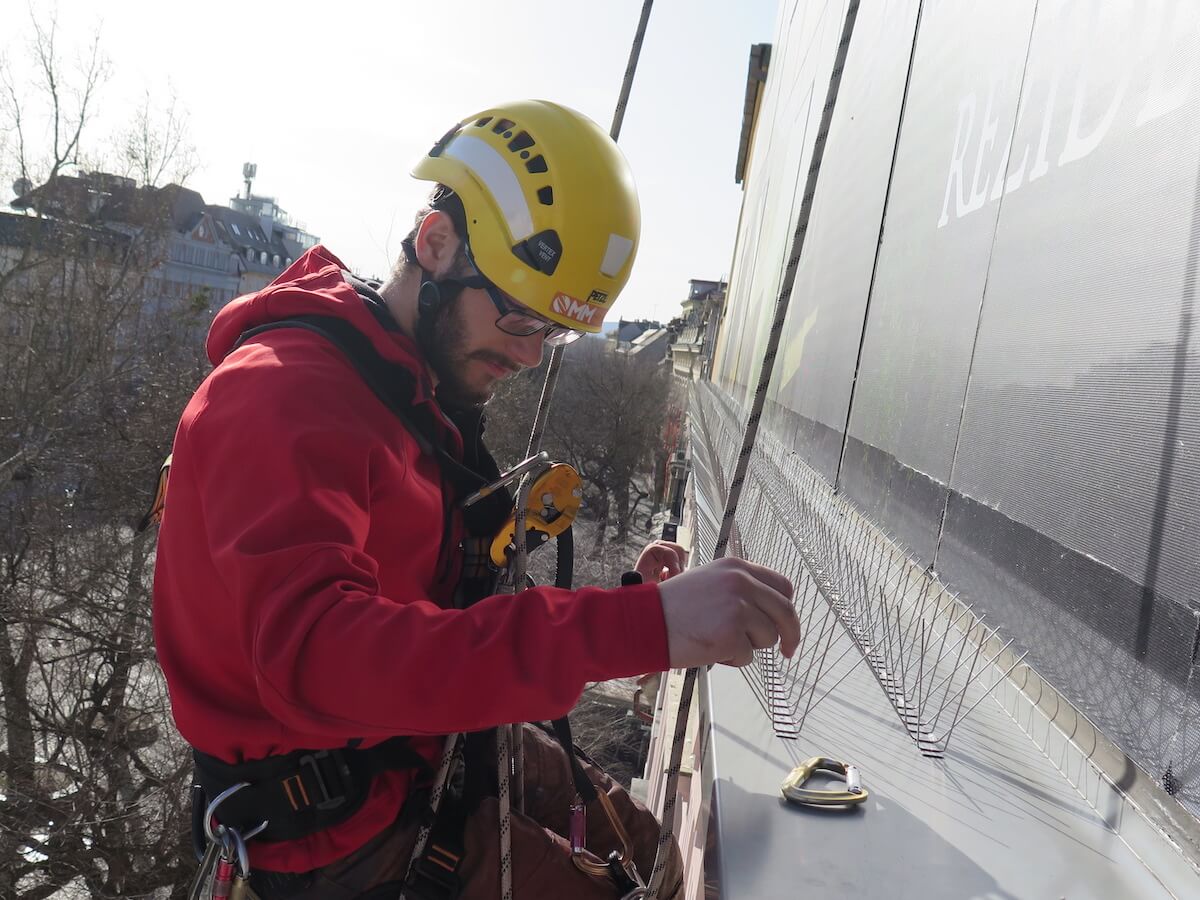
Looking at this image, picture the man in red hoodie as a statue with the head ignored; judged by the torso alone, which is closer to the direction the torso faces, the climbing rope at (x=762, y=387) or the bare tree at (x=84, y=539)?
the climbing rope

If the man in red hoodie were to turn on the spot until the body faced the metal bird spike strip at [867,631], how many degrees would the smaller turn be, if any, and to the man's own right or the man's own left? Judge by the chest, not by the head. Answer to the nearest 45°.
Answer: approximately 45° to the man's own left

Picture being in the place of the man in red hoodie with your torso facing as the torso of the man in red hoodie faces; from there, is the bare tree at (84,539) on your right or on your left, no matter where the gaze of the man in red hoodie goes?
on your left

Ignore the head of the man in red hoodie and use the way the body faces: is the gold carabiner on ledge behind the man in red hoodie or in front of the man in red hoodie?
in front

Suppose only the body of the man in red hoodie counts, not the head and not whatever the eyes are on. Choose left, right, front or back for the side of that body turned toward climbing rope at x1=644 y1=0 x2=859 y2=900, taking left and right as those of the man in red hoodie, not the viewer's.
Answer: front

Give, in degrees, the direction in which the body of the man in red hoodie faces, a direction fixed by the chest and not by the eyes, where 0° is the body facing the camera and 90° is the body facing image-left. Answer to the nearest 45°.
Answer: approximately 270°

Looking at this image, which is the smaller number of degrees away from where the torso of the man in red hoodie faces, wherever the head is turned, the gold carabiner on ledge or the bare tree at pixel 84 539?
the gold carabiner on ledge

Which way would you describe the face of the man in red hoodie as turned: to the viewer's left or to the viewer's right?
to the viewer's right
